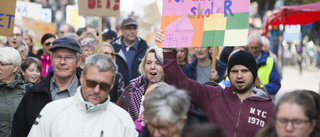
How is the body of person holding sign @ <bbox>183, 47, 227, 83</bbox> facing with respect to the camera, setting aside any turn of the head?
toward the camera

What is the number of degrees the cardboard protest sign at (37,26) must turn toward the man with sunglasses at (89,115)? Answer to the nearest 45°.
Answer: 0° — it already faces them

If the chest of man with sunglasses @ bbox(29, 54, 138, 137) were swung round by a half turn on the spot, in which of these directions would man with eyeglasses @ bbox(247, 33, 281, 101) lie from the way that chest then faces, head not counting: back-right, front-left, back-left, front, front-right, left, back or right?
front-right

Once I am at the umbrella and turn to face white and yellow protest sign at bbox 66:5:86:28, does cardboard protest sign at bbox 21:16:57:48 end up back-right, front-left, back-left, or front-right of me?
front-left

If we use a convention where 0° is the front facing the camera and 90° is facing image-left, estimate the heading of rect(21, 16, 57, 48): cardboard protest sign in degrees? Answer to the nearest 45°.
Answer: approximately 0°

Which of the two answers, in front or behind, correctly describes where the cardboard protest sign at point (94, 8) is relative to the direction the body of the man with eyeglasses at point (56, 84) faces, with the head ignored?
behind

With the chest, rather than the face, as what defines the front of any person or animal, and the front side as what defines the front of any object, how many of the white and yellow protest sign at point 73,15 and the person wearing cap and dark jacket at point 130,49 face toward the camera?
2

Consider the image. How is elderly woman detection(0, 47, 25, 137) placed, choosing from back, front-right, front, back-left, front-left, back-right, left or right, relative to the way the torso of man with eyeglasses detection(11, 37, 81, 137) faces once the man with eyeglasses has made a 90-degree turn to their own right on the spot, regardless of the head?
front-right

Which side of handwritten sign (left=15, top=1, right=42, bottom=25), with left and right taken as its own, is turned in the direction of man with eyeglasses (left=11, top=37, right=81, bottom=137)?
front

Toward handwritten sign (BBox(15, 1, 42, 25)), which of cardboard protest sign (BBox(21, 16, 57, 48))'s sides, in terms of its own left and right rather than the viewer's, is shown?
back

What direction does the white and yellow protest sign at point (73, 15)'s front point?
toward the camera
